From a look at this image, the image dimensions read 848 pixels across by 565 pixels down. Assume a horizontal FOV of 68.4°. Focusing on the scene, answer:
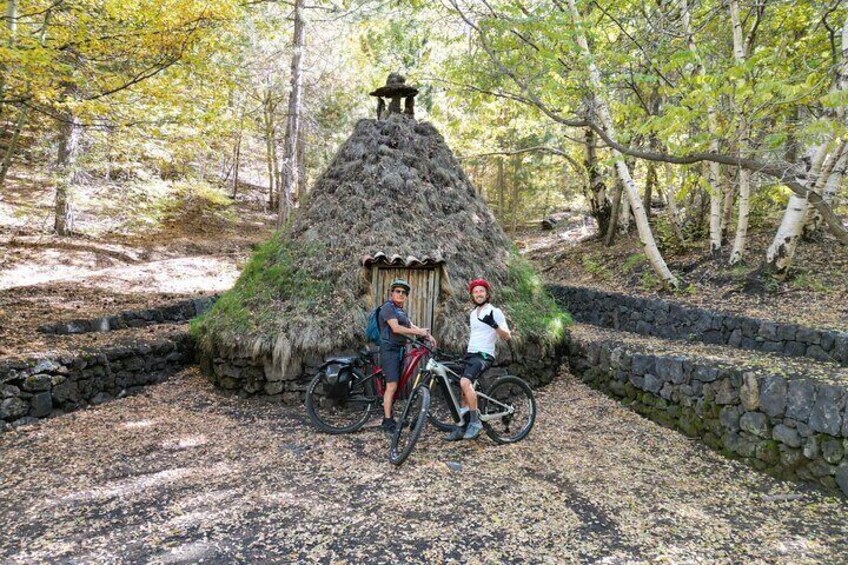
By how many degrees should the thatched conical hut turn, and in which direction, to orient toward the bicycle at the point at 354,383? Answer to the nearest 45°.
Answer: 0° — it already faces it

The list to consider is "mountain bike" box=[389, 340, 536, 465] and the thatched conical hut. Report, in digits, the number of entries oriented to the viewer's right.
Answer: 0

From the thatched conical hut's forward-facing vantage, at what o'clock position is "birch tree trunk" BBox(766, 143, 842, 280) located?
The birch tree trunk is roughly at 9 o'clock from the thatched conical hut.

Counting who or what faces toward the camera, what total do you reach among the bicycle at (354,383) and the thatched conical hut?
1

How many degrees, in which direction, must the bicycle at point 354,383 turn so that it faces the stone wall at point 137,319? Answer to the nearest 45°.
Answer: approximately 135° to its left

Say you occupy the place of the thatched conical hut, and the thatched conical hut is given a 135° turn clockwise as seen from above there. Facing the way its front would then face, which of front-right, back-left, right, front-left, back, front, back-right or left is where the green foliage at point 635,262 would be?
right

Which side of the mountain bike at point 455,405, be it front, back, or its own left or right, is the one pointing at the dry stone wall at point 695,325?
back

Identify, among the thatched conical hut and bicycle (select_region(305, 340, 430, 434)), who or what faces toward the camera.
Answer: the thatched conical hut

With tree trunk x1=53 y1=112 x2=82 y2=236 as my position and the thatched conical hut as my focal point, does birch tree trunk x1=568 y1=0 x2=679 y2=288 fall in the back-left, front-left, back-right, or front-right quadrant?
front-left

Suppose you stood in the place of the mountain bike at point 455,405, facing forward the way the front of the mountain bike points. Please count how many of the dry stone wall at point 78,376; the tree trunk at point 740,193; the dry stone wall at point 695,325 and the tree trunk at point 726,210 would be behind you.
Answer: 3

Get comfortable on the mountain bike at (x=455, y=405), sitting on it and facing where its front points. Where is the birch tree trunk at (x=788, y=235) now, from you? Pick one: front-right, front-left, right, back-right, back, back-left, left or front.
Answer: back

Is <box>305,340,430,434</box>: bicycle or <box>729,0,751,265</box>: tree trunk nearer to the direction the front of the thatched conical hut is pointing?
the bicycle

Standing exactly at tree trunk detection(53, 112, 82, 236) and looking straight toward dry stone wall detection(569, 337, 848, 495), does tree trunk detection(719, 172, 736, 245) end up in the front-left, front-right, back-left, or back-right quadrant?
front-left

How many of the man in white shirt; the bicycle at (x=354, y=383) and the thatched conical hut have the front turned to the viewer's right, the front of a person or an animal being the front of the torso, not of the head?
1

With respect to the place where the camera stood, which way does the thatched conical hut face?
facing the viewer

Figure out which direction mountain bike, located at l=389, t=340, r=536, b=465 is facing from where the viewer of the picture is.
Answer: facing the viewer and to the left of the viewer

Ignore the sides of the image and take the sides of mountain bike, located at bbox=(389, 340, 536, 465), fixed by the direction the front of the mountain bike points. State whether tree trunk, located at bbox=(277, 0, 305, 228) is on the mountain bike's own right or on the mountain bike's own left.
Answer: on the mountain bike's own right

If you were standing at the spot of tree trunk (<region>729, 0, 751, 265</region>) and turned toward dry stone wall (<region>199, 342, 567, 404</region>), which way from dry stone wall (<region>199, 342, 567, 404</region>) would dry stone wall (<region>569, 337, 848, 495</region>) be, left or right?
left
